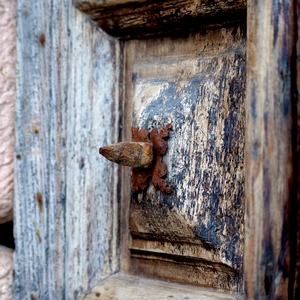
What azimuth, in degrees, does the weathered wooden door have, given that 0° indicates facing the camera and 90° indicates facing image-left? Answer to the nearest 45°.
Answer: approximately 45°
